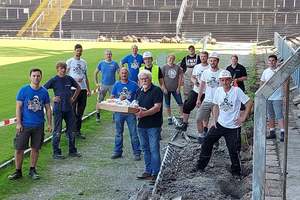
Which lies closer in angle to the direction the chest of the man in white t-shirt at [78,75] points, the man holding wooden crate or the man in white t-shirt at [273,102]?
the man holding wooden crate

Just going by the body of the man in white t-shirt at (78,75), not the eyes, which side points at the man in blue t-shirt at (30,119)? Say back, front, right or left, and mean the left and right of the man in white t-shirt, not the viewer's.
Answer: front

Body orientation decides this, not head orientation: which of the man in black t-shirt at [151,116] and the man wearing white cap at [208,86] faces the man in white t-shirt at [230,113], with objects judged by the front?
the man wearing white cap

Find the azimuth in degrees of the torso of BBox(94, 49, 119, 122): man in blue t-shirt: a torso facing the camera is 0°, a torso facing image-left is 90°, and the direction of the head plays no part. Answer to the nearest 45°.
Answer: approximately 0°

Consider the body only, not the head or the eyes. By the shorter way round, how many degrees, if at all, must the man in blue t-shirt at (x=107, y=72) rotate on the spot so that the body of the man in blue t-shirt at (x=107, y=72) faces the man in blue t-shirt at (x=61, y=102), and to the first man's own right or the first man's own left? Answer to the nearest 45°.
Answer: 0° — they already face them

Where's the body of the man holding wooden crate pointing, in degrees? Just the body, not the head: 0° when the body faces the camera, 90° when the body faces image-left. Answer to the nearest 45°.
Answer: approximately 0°

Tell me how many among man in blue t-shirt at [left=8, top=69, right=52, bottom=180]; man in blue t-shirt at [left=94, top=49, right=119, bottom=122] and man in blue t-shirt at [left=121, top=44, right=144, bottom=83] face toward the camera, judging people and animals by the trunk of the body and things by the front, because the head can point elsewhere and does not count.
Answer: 3
